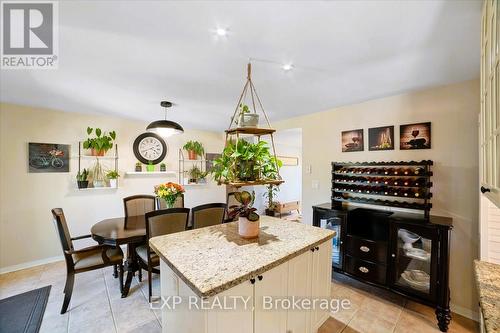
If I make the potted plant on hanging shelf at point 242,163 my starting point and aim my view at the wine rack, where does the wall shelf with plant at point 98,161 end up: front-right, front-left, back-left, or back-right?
back-left

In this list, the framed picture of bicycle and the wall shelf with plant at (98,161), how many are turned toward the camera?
2

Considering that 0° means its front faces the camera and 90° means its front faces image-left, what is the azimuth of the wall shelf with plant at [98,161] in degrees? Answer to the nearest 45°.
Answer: approximately 0°

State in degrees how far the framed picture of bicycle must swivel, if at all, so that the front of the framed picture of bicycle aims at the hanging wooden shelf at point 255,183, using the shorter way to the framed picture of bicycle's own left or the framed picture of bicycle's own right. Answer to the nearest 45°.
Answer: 0° — it already faces it

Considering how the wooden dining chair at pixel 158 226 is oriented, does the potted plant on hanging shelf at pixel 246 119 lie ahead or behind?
behind

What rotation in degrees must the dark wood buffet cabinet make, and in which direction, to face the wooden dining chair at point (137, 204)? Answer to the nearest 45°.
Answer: approximately 45° to its right

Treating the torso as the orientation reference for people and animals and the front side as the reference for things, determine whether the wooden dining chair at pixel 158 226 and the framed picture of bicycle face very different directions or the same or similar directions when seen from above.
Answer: very different directions

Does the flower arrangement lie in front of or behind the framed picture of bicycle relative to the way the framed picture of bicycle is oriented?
in front

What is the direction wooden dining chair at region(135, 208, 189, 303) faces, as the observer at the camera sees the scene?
facing away from the viewer and to the left of the viewer

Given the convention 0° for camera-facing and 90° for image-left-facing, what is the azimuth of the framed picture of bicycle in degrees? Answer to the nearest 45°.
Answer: approximately 0°

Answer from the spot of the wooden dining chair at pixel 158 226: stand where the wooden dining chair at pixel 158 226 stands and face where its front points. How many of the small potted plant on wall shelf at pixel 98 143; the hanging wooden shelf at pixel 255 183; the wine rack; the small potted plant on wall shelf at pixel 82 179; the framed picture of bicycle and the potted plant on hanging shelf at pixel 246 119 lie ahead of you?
3

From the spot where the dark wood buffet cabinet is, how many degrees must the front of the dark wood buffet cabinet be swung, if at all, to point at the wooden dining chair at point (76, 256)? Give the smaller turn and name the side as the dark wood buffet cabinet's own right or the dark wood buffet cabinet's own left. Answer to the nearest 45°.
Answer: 0° — it already faces it

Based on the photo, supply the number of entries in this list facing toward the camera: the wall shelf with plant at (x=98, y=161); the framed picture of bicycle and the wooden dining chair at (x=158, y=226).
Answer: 2
